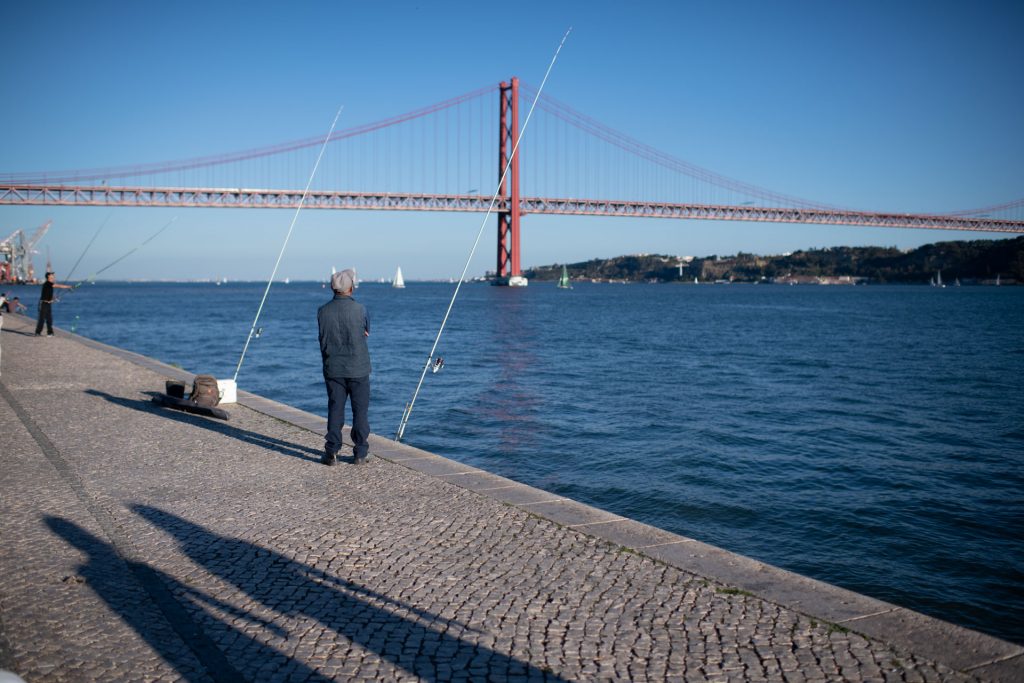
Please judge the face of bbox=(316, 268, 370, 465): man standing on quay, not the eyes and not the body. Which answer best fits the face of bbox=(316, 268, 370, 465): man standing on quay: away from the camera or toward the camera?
away from the camera

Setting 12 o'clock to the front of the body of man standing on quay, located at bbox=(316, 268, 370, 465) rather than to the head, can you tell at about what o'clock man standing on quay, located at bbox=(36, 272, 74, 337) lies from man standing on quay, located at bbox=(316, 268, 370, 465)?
man standing on quay, located at bbox=(36, 272, 74, 337) is roughly at 11 o'clock from man standing on quay, located at bbox=(316, 268, 370, 465).

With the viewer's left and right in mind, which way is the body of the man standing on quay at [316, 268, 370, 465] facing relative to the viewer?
facing away from the viewer

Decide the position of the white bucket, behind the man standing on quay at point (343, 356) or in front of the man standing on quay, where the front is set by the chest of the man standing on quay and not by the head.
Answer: in front

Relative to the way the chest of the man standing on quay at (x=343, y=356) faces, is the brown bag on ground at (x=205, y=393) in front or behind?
in front
